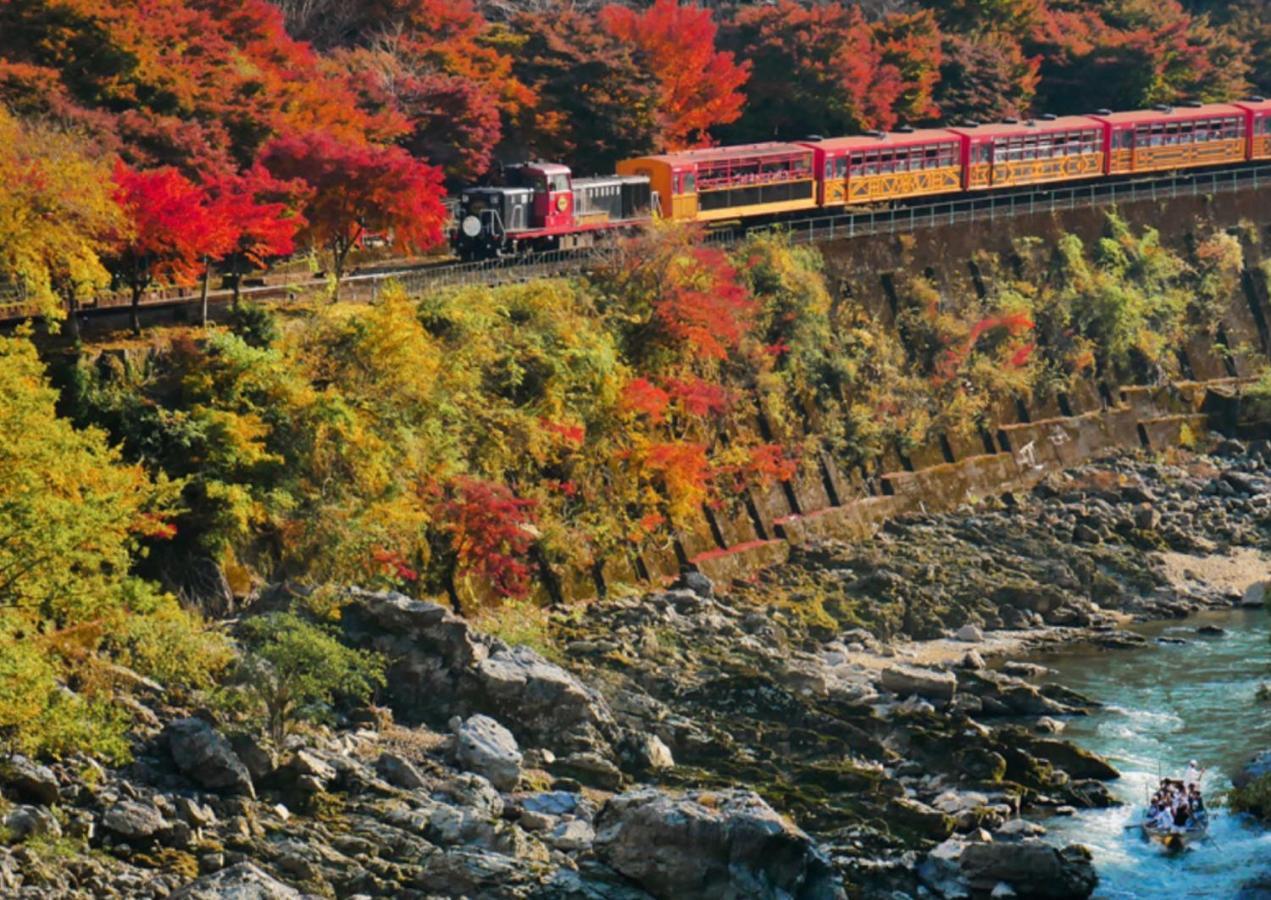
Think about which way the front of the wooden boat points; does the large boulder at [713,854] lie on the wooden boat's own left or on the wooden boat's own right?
on the wooden boat's own right

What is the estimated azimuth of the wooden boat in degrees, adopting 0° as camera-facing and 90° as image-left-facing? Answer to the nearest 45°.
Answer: approximately 0°

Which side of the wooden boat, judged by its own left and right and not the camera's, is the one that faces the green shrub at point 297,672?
right

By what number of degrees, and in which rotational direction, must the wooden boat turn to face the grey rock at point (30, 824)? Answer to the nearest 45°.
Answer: approximately 45° to its right

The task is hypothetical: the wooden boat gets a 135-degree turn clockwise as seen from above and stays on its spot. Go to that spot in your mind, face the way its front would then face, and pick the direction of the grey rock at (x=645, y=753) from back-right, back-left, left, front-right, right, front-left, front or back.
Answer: front-left

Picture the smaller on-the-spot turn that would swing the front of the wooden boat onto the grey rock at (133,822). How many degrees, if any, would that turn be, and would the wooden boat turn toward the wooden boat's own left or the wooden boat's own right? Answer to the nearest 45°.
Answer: approximately 45° to the wooden boat's own right

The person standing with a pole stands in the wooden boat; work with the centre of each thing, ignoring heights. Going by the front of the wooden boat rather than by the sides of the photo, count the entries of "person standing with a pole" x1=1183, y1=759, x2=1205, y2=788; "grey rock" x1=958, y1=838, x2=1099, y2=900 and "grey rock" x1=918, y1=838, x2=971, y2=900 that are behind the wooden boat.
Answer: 1

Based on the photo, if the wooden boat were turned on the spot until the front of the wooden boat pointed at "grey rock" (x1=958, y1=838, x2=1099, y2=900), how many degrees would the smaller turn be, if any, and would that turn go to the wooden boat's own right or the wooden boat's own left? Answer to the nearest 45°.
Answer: approximately 45° to the wooden boat's own right

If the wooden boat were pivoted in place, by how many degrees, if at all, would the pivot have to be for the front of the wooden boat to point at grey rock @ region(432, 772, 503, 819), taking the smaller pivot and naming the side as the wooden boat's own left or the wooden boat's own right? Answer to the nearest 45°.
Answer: approximately 90° to the wooden boat's own right

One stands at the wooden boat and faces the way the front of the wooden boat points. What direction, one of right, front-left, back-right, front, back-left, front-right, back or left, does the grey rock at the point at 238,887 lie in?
front-right

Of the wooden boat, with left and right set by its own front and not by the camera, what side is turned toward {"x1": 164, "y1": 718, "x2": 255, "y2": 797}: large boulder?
right
